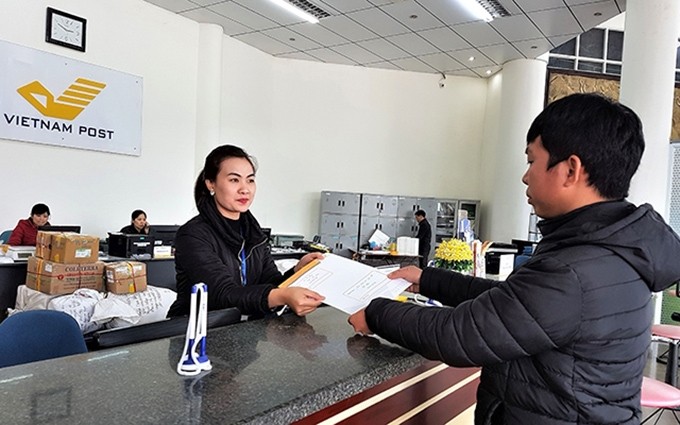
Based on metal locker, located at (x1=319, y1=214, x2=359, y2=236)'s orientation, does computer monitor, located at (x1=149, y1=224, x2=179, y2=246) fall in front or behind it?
in front

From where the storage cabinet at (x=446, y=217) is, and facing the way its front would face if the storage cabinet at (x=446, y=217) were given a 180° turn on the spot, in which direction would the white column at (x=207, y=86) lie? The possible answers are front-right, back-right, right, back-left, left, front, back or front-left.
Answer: back-left

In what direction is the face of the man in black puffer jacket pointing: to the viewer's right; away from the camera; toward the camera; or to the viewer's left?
to the viewer's left

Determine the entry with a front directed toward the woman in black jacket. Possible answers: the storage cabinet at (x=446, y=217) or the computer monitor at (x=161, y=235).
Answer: the storage cabinet

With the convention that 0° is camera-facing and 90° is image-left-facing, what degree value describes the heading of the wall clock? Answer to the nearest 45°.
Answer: approximately 315°

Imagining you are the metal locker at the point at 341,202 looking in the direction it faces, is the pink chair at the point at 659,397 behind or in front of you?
in front

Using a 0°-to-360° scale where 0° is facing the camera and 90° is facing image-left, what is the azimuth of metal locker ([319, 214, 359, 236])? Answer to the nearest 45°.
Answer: approximately 0°

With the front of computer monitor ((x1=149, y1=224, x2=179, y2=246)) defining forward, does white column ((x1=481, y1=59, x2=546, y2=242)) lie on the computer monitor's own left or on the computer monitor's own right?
on the computer monitor's own right

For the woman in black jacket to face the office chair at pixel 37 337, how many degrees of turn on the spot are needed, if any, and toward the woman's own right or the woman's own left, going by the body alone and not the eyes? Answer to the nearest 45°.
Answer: approximately 135° to the woman's own right

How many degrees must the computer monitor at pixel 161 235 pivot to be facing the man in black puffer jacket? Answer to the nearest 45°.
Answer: approximately 180°
